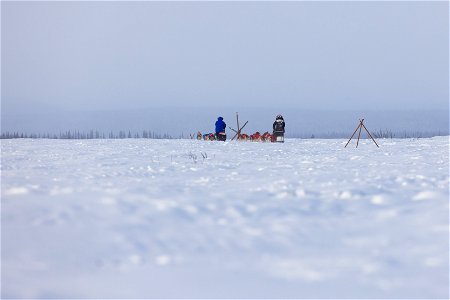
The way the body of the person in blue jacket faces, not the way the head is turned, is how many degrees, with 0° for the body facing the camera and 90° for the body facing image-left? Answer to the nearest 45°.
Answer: approximately 135°
